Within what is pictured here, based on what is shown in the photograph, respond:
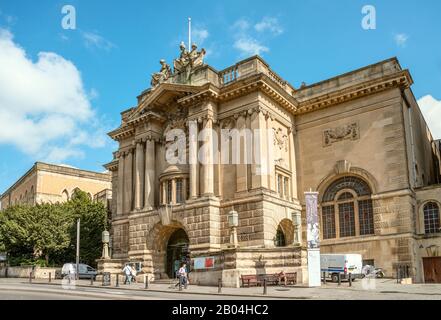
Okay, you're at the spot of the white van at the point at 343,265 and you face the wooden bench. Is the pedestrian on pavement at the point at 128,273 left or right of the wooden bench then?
right

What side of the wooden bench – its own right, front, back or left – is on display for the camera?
front

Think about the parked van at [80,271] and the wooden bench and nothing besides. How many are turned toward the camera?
1

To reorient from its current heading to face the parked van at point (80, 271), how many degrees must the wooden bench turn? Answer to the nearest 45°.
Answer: approximately 135° to its right

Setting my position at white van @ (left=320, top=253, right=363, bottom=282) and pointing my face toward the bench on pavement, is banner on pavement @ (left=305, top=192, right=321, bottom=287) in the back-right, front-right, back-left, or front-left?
front-left

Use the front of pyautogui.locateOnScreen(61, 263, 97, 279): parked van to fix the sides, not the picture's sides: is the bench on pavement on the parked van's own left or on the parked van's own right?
on the parked van's own right

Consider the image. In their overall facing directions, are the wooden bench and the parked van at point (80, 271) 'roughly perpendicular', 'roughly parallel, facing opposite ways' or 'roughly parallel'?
roughly perpendicular

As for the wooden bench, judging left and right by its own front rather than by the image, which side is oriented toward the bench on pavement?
right

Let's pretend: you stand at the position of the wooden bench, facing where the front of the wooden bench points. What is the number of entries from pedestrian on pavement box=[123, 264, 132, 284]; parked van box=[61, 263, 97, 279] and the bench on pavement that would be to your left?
0

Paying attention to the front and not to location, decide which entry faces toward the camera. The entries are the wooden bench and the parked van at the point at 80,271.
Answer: the wooden bench

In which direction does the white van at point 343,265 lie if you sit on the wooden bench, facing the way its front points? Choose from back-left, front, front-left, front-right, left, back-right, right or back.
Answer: back-left

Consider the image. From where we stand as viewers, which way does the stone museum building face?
facing the viewer and to the left of the viewer
